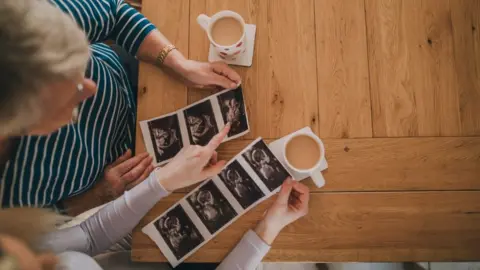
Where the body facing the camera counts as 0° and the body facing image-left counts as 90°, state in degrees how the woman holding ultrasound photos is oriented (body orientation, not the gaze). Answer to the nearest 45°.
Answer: approximately 225°
